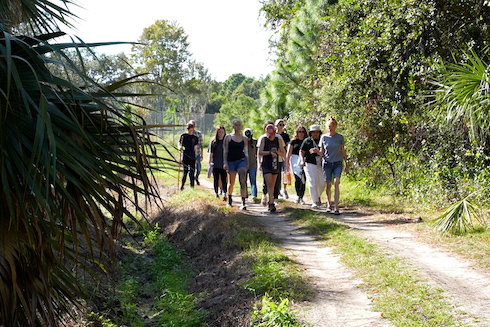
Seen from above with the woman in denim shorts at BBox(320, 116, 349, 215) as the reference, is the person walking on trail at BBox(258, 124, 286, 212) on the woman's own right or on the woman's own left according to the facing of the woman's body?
on the woman's own right

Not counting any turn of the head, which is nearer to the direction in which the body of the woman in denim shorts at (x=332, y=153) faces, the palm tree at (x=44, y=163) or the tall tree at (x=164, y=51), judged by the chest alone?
the palm tree

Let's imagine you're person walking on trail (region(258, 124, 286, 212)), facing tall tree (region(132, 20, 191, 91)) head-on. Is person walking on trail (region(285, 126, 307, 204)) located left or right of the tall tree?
right

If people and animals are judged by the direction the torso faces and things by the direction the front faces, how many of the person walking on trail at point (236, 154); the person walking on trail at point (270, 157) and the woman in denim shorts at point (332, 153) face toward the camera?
3

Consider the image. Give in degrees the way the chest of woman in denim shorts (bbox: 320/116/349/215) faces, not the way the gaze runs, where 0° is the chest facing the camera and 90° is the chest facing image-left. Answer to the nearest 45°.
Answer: approximately 0°

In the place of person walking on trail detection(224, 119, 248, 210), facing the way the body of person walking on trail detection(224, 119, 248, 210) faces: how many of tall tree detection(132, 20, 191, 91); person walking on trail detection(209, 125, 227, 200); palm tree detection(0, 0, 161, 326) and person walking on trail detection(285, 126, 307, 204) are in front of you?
1

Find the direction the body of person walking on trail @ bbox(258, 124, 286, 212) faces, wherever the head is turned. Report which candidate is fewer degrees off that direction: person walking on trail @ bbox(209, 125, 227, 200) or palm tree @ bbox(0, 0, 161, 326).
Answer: the palm tree

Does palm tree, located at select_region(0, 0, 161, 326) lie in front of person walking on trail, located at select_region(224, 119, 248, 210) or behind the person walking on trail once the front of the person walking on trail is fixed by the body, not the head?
in front

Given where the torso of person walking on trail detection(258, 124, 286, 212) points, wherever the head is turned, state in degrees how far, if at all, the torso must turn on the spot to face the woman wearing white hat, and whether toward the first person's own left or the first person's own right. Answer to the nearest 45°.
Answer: approximately 90° to the first person's own left

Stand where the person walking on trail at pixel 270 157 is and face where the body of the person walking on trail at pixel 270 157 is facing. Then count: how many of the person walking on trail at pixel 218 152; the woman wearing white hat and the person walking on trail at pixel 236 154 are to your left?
1

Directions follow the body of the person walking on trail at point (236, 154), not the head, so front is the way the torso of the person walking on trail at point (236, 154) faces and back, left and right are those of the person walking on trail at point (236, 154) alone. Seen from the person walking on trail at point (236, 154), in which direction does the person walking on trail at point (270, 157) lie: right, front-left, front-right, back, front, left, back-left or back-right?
left

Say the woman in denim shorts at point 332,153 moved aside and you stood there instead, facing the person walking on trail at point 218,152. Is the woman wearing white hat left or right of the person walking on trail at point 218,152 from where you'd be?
right
